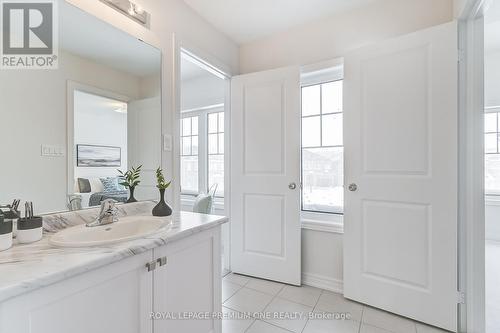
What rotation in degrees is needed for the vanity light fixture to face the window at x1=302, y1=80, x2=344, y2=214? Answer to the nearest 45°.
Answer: approximately 45° to its left

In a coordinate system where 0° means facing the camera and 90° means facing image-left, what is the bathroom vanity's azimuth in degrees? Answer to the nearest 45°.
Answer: approximately 315°
